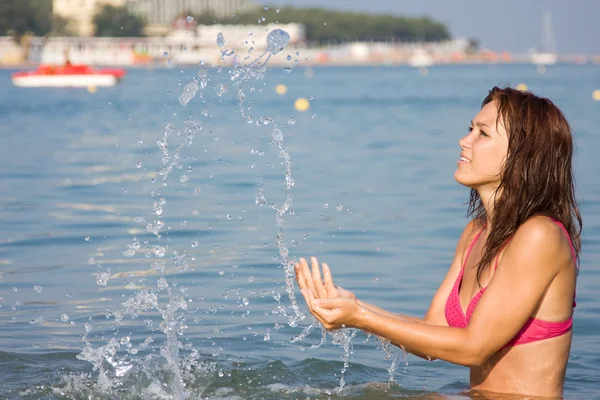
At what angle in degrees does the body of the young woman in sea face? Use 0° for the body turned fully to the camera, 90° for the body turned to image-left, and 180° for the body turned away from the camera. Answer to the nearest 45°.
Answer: approximately 90°

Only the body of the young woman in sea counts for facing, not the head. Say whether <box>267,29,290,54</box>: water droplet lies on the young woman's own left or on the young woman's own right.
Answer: on the young woman's own right
